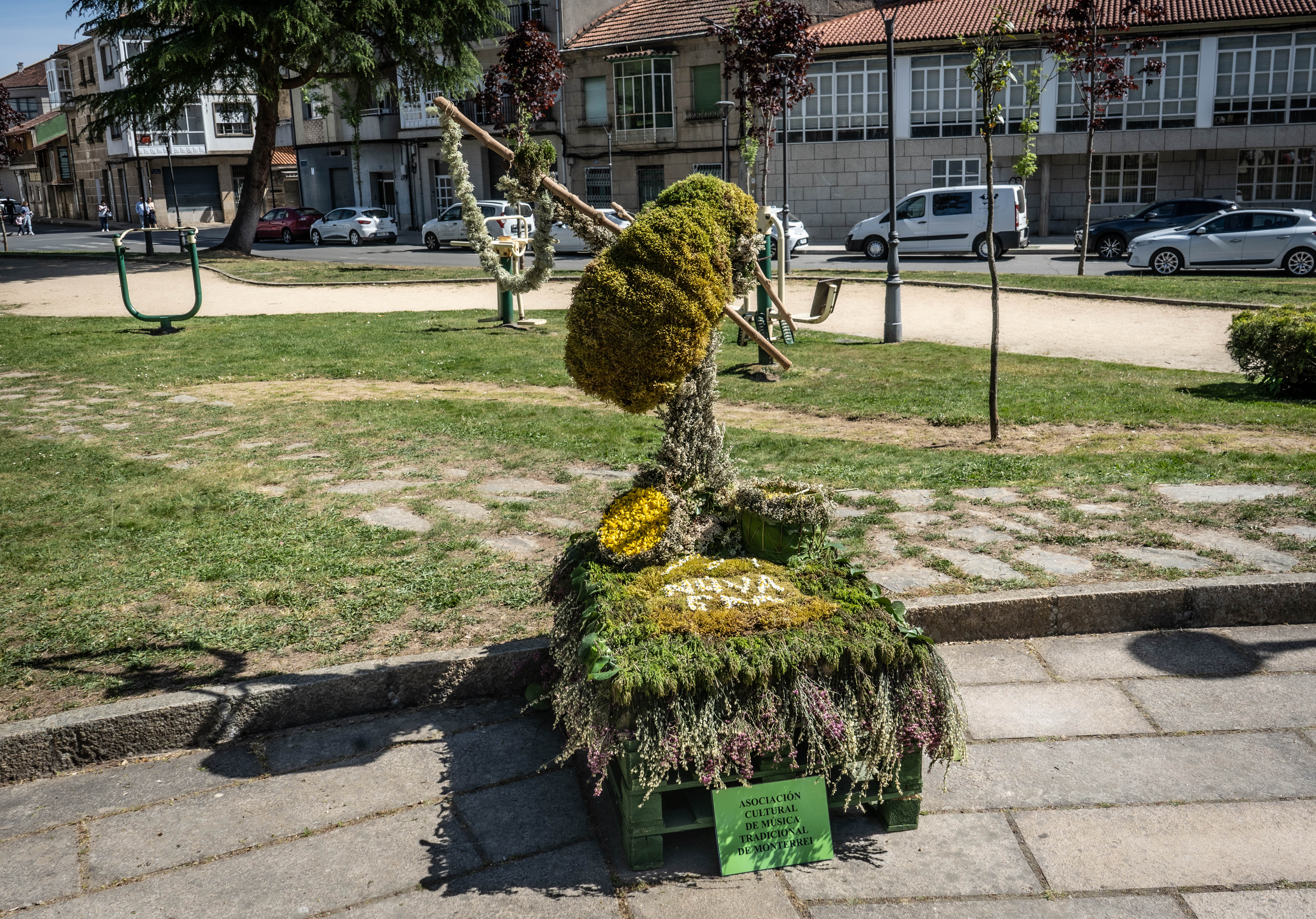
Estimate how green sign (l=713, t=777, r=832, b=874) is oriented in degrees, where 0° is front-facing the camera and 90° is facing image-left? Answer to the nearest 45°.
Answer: approximately 0°

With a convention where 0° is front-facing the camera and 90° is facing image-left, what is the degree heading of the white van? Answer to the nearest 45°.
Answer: approximately 90°

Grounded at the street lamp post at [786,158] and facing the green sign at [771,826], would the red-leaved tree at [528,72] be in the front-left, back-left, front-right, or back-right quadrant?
back-right

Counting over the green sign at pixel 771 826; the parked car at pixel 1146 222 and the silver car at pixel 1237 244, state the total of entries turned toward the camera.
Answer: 1

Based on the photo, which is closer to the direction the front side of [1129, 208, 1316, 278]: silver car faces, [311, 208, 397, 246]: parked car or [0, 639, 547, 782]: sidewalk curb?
the parked car

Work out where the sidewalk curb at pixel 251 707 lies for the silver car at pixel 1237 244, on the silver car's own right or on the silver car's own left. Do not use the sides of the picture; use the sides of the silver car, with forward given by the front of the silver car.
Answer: on the silver car's own left

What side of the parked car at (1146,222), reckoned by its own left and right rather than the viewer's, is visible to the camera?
left

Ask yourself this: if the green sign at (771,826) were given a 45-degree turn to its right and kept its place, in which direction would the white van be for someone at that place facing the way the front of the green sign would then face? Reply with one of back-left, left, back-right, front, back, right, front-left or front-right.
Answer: back-right

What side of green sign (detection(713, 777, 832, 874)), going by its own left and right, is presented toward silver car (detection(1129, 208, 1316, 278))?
back

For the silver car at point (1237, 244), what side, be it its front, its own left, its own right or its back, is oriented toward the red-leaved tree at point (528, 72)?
front

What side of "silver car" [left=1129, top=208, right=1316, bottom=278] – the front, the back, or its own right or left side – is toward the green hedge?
left

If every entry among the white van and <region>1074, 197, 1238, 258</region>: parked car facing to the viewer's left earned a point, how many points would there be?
2

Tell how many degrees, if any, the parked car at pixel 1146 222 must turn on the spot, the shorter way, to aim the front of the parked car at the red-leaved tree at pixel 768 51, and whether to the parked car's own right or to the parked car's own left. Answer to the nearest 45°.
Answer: approximately 45° to the parked car's own left

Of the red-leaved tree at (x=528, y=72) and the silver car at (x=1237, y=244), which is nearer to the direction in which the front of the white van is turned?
the red-leaved tree

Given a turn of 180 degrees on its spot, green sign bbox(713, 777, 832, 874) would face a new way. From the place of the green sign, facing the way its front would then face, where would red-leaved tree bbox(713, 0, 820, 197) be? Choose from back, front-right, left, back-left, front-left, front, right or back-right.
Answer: front

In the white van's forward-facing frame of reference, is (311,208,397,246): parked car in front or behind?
in front

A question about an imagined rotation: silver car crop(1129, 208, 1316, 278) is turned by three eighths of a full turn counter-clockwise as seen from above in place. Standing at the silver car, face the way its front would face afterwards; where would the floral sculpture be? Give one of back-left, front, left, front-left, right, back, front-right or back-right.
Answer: front-right
